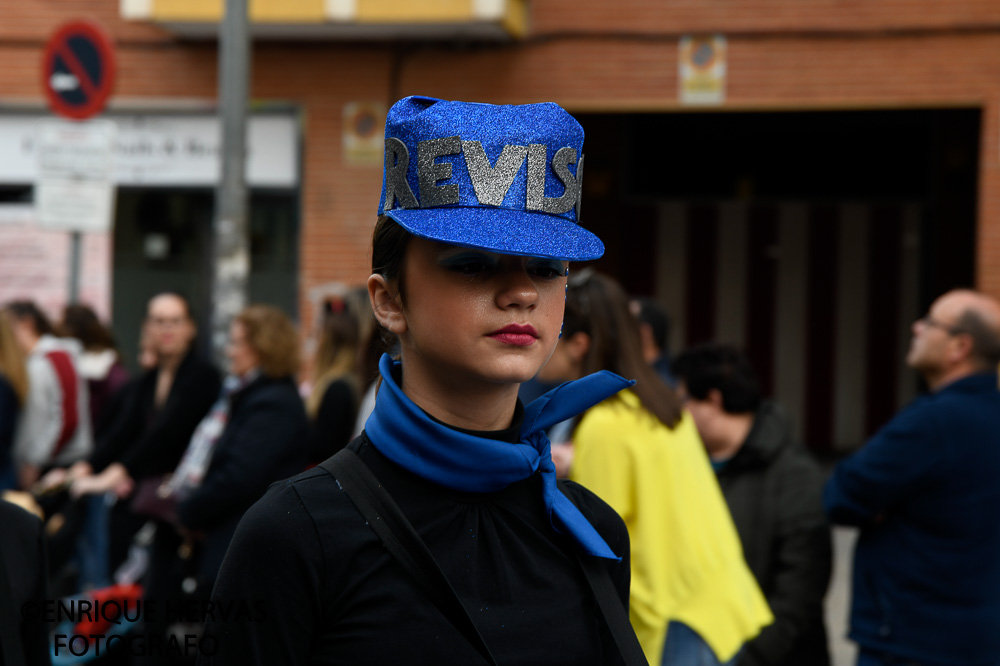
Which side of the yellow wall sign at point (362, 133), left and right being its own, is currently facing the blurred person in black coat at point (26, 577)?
front

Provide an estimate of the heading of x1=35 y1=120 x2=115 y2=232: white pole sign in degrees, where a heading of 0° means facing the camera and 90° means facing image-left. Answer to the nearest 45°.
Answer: approximately 0°

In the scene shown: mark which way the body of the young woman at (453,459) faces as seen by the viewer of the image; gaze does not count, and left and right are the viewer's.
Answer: facing the viewer and to the right of the viewer

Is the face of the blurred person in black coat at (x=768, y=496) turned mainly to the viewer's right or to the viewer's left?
to the viewer's left

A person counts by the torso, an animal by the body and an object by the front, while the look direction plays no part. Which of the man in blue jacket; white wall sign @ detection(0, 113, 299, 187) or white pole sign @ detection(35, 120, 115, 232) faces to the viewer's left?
the man in blue jacket

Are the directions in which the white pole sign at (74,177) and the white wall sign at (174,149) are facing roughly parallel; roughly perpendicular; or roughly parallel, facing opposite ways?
roughly parallel

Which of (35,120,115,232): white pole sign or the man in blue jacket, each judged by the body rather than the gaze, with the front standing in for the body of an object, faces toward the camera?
the white pole sign

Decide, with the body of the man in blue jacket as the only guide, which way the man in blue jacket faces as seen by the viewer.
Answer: to the viewer's left

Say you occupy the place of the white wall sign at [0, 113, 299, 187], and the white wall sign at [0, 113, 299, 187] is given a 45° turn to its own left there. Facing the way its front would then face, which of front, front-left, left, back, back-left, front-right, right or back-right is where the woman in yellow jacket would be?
front-right

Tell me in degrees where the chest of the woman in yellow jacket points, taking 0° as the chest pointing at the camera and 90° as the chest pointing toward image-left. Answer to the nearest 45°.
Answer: approximately 135°

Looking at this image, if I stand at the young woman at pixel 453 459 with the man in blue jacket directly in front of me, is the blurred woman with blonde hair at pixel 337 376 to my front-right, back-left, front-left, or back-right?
front-left

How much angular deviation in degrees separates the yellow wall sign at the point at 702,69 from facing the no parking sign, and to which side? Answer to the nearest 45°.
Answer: approximately 45° to its right

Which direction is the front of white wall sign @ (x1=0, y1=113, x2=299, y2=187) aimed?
toward the camera

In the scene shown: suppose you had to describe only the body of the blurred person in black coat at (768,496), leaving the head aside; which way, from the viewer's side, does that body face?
to the viewer's left

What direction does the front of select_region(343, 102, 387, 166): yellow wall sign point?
toward the camera
